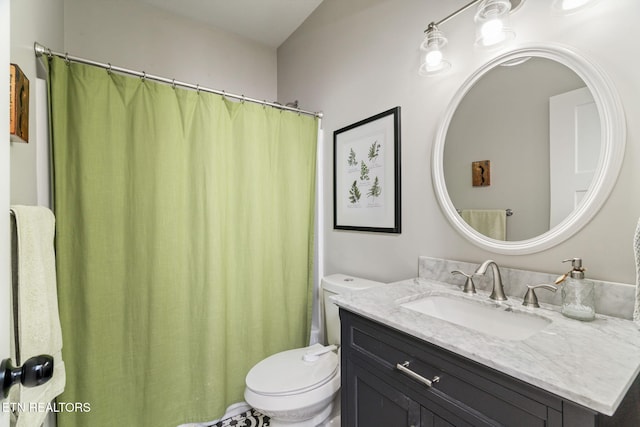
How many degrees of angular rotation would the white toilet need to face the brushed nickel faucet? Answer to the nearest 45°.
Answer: approximately 135° to its left

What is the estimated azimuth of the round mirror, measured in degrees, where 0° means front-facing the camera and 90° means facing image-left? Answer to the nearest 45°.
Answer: approximately 45°

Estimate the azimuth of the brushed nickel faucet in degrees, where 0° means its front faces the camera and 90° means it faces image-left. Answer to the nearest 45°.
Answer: approximately 45°

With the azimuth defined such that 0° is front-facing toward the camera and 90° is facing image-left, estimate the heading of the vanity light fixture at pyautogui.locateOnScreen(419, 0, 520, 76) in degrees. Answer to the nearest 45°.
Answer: approximately 45°

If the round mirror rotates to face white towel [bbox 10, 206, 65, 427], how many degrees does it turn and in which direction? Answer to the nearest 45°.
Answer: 0° — it already faces it

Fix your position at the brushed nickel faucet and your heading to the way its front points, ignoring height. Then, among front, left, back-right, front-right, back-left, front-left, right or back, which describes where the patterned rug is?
front-right
